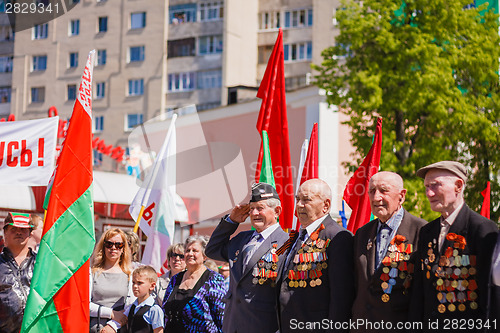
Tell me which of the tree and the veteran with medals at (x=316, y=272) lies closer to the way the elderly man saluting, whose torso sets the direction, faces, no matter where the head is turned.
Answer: the veteran with medals

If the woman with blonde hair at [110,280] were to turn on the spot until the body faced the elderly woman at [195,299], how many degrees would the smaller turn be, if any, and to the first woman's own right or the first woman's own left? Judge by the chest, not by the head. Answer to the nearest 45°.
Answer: approximately 90° to the first woman's own left

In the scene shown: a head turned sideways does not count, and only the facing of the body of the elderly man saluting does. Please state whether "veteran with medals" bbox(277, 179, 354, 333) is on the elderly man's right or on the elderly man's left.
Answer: on the elderly man's left

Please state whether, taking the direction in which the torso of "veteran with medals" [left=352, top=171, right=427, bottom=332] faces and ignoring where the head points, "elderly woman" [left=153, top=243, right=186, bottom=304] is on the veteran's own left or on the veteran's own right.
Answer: on the veteran's own right

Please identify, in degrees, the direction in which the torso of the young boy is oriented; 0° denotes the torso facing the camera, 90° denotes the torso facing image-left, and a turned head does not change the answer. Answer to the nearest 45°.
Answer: approximately 45°

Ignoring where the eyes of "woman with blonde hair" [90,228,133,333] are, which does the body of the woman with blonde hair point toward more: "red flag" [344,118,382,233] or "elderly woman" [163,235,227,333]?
the elderly woman

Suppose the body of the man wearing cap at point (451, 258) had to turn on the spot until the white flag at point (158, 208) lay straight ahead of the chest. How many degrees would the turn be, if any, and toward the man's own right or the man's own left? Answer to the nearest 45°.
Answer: approximately 90° to the man's own right

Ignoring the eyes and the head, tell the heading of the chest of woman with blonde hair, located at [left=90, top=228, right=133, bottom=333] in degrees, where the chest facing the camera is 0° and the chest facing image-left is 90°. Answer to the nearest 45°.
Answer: approximately 0°
